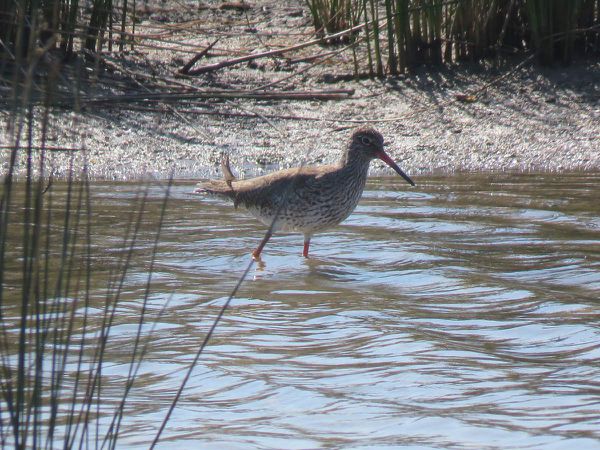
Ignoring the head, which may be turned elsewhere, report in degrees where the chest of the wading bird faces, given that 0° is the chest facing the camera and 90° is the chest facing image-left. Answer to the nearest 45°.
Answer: approximately 270°
